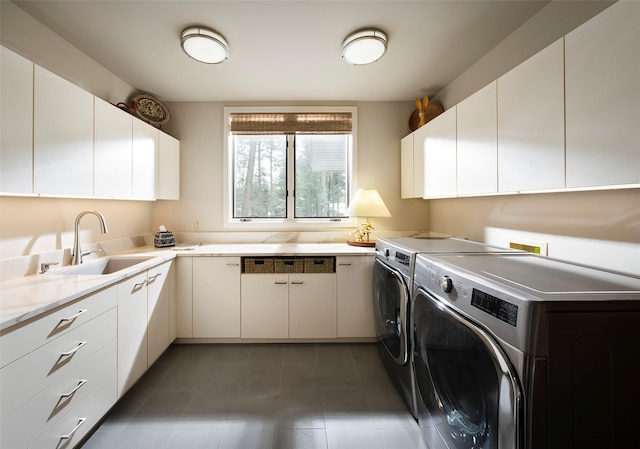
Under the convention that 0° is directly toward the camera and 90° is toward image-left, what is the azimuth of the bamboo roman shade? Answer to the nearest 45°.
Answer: approximately 0°

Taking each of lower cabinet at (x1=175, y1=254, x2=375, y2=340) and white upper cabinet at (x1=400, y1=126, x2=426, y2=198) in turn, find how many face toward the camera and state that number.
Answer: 1

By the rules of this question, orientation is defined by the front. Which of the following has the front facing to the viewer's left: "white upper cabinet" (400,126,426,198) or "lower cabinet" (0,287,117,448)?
the white upper cabinet

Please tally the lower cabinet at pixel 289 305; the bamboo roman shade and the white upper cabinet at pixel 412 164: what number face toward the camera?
2

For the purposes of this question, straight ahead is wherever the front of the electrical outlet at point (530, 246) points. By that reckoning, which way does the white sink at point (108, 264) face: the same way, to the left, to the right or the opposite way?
the opposite way

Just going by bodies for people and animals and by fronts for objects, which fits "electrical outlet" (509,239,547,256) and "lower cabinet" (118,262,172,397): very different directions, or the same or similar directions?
very different directions

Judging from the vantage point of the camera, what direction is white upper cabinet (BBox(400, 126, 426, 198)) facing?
facing to the left of the viewer

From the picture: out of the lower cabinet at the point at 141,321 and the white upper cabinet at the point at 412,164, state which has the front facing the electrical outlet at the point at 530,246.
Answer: the lower cabinet

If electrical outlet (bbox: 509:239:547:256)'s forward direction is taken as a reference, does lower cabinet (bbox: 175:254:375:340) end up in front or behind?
in front

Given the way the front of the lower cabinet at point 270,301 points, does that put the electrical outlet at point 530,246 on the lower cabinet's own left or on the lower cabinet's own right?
on the lower cabinet's own left

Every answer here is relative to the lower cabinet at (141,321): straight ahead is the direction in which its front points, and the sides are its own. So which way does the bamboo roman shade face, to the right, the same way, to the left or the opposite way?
to the right

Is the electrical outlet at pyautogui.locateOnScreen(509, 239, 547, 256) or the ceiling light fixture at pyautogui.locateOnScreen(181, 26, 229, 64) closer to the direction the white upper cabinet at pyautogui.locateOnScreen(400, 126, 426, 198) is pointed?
the ceiling light fixture
